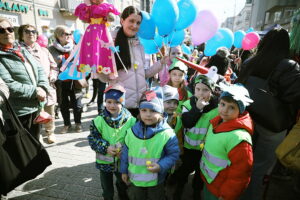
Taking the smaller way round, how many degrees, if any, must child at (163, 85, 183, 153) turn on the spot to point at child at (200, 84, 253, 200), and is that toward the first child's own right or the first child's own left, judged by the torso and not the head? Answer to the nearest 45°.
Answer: approximately 45° to the first child's own left

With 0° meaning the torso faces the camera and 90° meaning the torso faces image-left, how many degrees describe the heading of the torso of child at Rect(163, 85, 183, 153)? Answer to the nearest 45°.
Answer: approximately 0°

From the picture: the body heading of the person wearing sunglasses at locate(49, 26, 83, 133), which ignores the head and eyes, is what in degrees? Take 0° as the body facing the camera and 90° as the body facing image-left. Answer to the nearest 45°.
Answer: approximately 315°

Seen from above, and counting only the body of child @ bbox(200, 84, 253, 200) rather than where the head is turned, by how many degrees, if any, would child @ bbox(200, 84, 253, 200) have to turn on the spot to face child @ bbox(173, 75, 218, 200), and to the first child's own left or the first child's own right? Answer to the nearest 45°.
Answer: approximately 90° to the first child's own right

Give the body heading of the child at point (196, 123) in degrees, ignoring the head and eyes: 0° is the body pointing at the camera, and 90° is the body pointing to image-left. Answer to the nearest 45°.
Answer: approximately 0°

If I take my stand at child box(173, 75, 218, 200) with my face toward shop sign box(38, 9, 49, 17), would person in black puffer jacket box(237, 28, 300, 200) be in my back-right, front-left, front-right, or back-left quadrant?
back-right
